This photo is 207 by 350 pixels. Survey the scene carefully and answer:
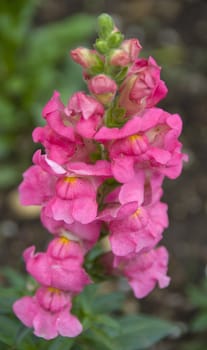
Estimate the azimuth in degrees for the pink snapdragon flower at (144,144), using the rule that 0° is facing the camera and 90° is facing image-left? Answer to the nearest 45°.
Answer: approximately 0°

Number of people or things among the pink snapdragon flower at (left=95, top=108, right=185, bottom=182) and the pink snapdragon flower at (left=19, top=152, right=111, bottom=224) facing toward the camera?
2

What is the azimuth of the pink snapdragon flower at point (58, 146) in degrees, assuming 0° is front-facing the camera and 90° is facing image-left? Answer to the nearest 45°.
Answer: approximately 45°

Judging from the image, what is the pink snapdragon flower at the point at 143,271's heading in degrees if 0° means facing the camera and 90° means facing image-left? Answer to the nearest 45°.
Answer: approximately 315°
